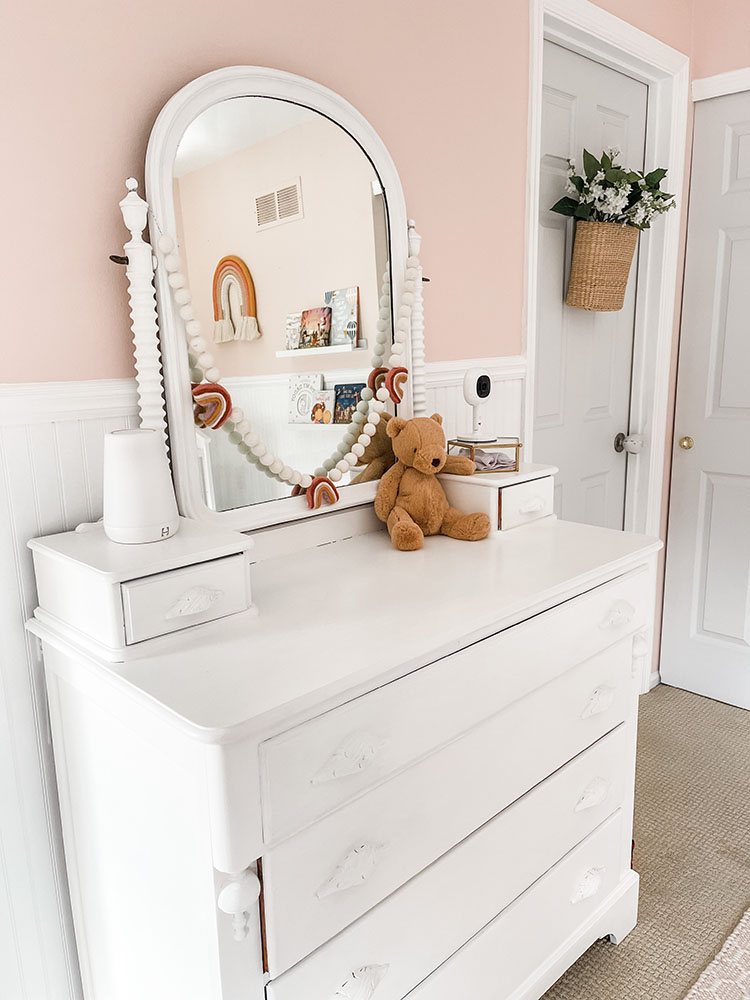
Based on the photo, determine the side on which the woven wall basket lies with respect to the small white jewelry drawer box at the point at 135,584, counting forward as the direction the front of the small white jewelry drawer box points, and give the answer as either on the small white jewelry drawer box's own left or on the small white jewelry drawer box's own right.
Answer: on the small white jewelry drawer box's own left

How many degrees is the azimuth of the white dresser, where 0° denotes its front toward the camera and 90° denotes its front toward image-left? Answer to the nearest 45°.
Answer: approximately 315°

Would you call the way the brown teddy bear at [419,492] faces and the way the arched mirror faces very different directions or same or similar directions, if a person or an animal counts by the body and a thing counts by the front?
same or similar directions

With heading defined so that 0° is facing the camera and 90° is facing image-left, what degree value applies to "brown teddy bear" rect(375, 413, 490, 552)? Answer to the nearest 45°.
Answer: approximately 315°

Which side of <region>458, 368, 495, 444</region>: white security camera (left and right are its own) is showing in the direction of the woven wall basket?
left

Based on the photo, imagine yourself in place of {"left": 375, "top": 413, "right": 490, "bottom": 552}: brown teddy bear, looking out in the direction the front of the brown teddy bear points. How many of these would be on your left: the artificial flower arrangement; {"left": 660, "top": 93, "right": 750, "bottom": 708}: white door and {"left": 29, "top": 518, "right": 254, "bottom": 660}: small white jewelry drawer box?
2

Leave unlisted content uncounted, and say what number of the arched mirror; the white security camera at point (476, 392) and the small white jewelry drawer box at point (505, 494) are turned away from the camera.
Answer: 0

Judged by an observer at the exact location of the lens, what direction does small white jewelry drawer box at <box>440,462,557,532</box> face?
facing the viewer and to the right of the viewer

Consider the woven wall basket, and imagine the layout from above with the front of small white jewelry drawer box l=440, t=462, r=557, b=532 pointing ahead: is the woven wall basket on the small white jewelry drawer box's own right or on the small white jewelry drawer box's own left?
on the small white jewelry drawer box's own left

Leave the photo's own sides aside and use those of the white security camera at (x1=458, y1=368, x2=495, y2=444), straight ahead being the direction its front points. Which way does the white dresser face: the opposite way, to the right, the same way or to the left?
the same way

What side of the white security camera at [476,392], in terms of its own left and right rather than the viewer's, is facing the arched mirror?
right
